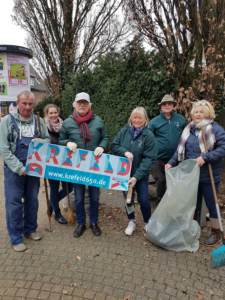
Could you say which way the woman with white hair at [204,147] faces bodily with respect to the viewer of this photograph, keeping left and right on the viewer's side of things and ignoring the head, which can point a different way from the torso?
facing the viewer and to the left of the viewer

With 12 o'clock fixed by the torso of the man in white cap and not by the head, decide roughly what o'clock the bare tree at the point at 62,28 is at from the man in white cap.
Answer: The bare tree is roughly at 6 o'clock from the man in white cap.

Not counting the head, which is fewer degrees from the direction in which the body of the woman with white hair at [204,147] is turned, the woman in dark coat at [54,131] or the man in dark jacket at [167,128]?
the woman in dark coat

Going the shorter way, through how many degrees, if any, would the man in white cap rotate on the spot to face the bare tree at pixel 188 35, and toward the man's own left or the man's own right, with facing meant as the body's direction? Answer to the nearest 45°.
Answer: approximately 135° to the man's own left

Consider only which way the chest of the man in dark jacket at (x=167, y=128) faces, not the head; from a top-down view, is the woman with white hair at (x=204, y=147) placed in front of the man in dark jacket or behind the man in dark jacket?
in front

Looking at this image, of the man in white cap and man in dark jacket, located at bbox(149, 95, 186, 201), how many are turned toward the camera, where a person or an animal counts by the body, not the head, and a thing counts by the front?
2

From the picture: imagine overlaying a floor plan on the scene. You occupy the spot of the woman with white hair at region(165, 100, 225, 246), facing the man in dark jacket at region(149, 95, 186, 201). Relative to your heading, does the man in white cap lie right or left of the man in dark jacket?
left

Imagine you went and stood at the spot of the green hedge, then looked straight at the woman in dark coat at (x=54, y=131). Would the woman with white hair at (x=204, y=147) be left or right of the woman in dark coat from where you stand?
left

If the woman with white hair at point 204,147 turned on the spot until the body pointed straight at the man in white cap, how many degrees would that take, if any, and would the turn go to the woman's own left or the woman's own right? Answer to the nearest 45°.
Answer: approximately 45° to the woman's own right

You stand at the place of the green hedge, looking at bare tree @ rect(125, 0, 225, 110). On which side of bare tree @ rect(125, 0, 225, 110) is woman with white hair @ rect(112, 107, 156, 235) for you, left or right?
right

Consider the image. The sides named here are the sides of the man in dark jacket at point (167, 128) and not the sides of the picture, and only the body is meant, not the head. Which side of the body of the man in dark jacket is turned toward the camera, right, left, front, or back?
front
